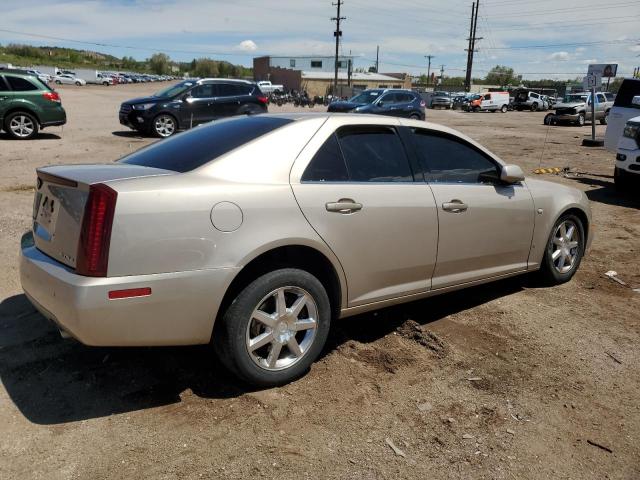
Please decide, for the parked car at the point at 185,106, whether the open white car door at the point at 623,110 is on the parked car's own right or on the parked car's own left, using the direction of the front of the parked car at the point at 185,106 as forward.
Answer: on the parked car's own left

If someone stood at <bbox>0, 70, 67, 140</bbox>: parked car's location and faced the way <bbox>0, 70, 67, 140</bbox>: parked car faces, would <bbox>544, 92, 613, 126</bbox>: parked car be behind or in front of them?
behind

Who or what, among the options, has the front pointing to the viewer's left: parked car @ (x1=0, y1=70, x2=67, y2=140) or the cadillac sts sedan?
the parked car

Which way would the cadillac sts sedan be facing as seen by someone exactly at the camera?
facing away from the viewer and to the right of the viewer

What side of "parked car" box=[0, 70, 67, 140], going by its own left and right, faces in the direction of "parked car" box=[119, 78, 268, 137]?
back

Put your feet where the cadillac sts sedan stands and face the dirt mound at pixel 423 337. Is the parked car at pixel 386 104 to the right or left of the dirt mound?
left

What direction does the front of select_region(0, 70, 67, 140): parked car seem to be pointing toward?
to the viewer's left

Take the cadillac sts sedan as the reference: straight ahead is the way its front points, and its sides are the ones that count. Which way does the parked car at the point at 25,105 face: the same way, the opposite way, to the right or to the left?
the opposite way

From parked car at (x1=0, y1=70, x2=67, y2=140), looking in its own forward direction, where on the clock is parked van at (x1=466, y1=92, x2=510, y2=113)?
parked van at (x1=466, y1=92, x2=510, y2=113) is roughly at 5 o'clock from parked car at (x1=0, y1=70, x2=67, y2=140).

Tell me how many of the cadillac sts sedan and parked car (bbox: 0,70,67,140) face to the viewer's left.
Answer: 1

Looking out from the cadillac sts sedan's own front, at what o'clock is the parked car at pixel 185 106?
The parked car is roughly at 10 o'clock from the cadillac sts sedan.
